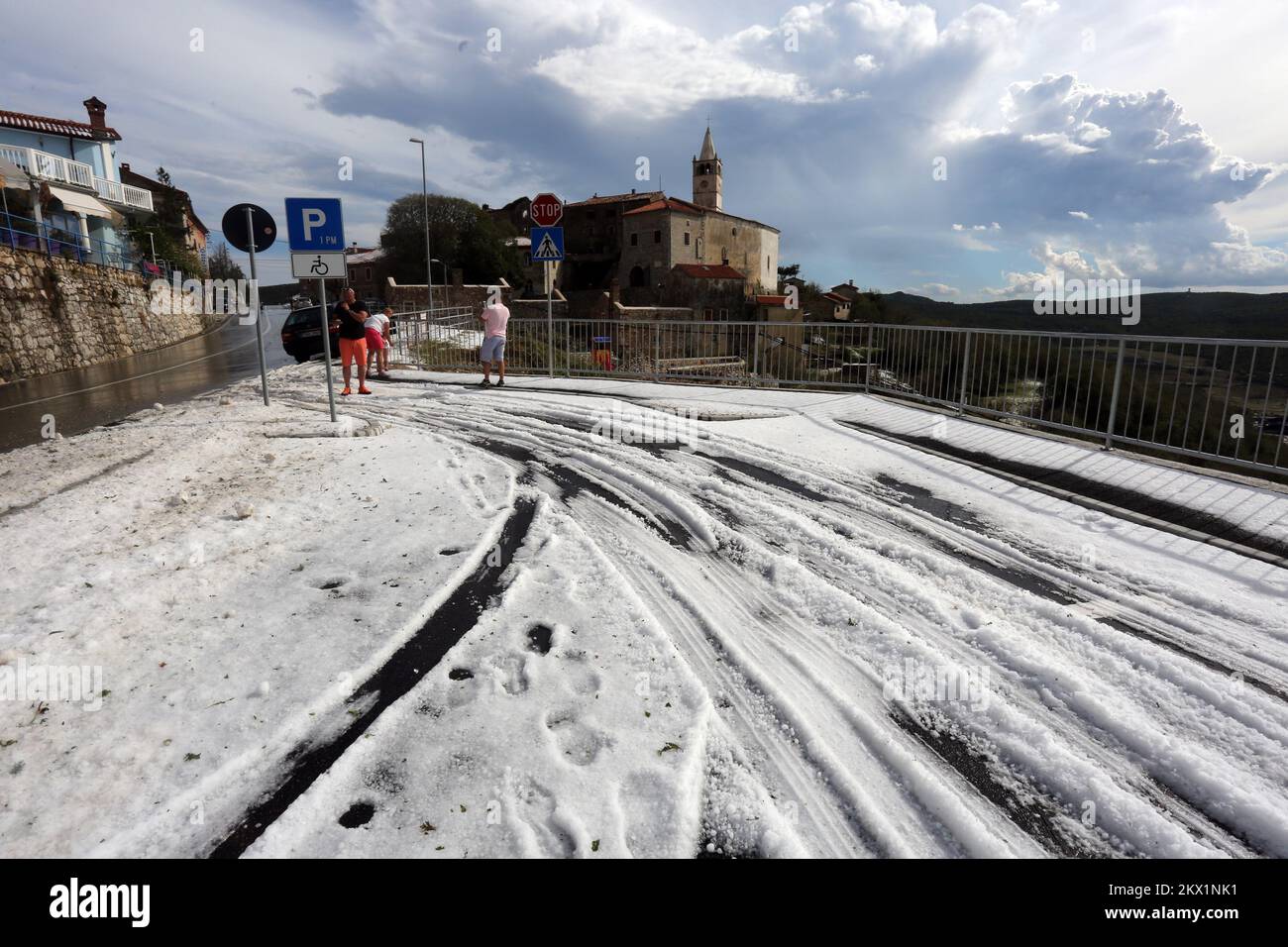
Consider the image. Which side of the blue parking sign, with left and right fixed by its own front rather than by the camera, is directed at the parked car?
back

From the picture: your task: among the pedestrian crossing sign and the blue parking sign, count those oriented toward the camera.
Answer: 2

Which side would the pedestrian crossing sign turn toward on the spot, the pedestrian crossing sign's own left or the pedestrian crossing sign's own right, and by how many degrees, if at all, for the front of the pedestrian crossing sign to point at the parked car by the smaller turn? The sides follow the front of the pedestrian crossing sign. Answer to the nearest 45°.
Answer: approximately 135° to the pedestrian crossing sign's own right

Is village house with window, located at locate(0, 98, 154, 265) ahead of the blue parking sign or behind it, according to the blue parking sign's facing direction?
behind

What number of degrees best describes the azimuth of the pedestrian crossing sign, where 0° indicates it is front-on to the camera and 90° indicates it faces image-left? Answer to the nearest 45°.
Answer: approximately 0°

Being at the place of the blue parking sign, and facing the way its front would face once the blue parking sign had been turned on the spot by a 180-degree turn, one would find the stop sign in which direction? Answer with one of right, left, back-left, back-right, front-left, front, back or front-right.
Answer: front-right

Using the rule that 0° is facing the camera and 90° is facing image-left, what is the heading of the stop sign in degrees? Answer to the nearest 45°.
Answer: approximately 0°

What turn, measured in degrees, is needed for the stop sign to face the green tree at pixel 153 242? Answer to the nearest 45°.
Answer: approximately 135° to its right
